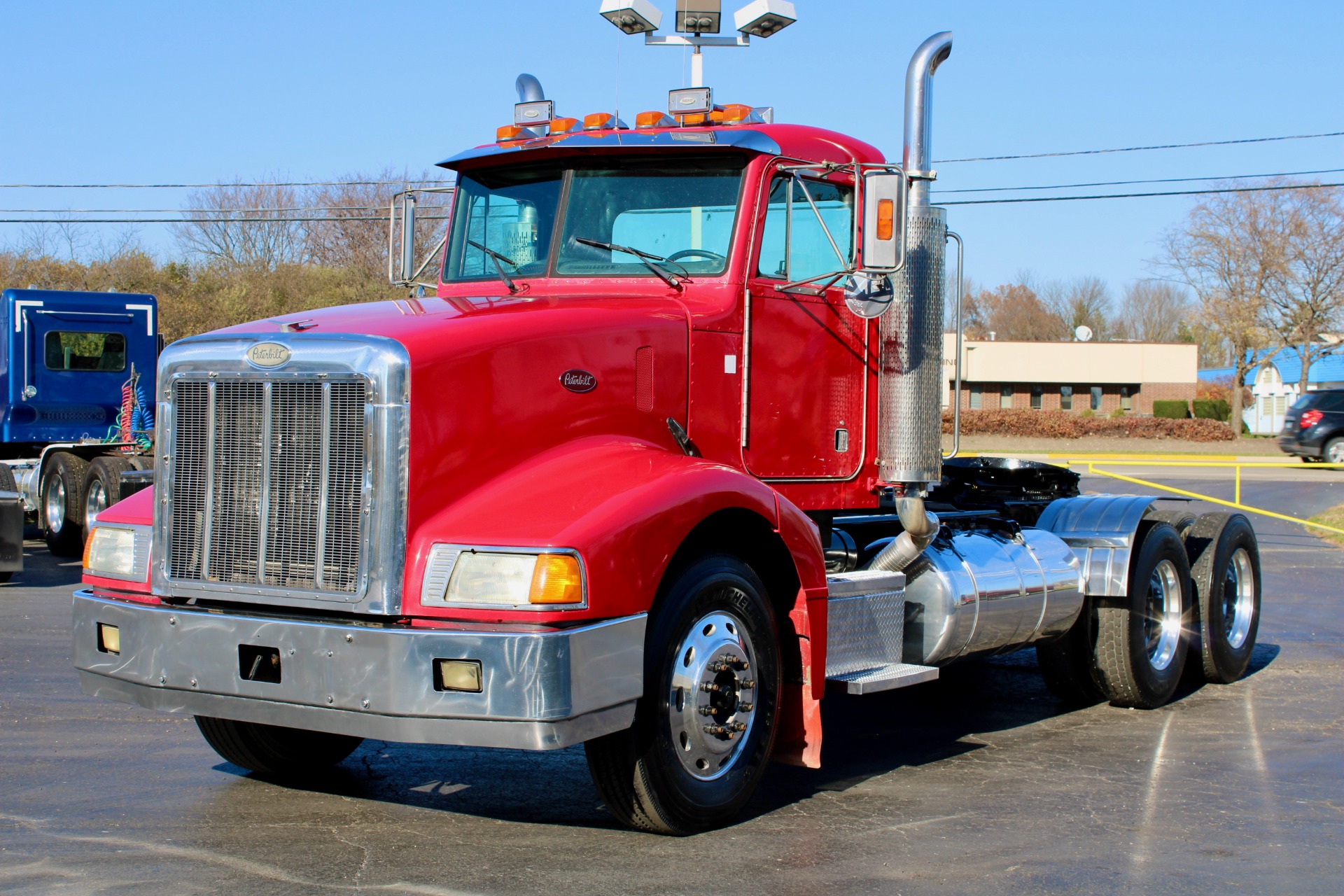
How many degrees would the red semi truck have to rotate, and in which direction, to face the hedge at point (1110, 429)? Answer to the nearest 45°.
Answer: approximately 135° to its right

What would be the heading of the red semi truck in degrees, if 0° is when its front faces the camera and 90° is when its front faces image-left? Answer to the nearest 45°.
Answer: approximately 45°

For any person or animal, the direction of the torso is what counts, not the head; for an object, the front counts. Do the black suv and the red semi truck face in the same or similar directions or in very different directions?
very different directions

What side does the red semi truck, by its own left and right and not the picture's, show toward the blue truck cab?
right

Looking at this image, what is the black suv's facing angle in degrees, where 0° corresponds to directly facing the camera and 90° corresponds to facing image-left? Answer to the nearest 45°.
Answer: approximately 225°

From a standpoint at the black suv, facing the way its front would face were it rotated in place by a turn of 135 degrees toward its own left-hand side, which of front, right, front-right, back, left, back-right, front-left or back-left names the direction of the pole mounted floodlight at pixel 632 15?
left

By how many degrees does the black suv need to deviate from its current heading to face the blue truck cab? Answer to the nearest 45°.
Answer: approximately 180°

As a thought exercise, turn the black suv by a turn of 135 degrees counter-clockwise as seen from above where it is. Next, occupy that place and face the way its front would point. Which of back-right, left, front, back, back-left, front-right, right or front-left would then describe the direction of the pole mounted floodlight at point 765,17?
left
